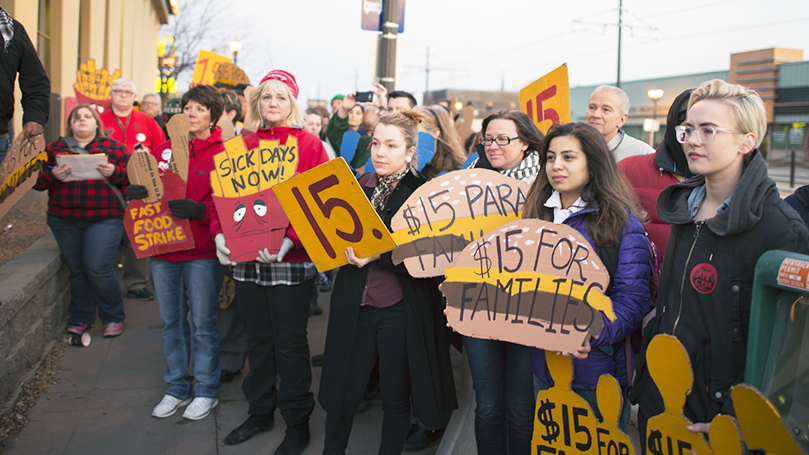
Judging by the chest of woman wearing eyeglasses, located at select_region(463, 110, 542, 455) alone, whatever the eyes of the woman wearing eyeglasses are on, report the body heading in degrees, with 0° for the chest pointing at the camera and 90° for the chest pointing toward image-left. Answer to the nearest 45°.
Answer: approximately 45°

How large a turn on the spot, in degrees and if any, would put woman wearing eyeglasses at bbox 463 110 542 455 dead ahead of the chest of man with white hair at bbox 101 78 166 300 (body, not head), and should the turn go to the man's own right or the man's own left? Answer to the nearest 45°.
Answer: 0° — they already face them

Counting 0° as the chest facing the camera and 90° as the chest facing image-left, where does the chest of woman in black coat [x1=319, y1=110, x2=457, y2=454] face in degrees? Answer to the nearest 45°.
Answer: approximately 45°
